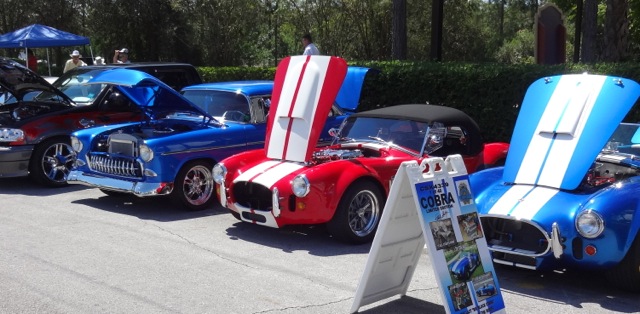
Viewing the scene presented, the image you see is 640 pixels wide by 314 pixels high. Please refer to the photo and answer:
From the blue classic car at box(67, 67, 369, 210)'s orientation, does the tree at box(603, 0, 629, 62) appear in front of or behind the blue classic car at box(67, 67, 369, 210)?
behind

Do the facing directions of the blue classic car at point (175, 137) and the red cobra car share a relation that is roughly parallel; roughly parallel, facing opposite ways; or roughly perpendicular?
roughly parallel

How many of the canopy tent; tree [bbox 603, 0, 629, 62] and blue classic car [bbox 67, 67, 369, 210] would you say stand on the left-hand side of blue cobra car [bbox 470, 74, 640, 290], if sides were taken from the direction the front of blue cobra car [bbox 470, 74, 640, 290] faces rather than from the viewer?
0

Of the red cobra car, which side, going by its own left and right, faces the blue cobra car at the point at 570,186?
left

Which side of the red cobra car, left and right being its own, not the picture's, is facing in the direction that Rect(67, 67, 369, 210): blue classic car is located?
right

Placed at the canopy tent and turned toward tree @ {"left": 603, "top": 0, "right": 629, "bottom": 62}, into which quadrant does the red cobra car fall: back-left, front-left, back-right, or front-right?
front-right

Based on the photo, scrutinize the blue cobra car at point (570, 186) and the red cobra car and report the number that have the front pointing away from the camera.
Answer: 0

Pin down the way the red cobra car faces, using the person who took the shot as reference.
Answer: facing the viewer and to the left of the viewer

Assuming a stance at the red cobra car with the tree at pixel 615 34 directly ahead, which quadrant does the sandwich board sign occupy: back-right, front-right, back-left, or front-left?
back-right

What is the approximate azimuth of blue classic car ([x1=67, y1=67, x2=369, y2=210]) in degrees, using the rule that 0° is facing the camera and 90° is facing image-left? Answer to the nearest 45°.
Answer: approximately 45°

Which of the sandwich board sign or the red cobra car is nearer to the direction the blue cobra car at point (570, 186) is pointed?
the sandwich board sign

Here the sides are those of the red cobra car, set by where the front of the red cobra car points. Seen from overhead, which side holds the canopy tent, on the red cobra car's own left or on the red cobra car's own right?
on the red cobra car's own right

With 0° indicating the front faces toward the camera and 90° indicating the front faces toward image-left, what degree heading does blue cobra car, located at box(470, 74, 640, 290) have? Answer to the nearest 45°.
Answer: approximately 45°

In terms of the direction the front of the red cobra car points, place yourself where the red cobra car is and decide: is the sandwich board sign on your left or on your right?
on your left

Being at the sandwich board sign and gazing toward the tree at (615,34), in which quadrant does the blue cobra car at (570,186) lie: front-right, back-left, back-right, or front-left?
front-right

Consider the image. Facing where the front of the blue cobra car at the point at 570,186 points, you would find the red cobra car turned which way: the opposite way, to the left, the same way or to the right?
the same way
